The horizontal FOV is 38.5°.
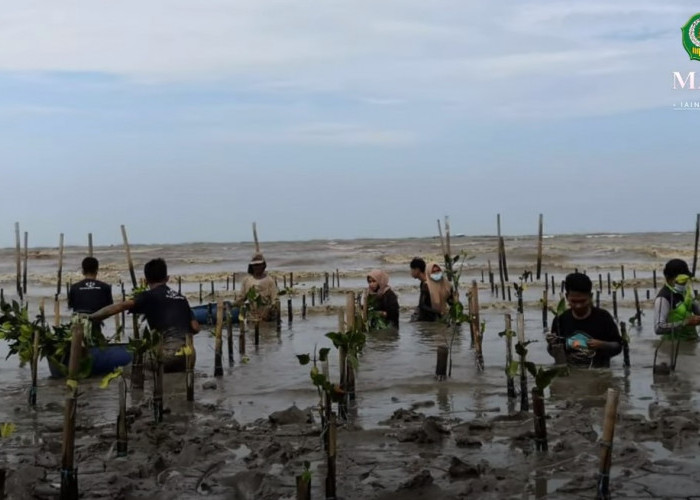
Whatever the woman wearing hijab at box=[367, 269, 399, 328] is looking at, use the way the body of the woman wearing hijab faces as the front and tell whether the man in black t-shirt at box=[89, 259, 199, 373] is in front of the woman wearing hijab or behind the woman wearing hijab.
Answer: in front

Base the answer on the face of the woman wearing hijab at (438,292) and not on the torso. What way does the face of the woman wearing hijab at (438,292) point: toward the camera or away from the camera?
toward the camera

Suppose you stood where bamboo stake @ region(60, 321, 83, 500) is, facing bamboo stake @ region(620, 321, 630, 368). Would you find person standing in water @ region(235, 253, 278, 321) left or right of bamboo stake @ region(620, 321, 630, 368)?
left

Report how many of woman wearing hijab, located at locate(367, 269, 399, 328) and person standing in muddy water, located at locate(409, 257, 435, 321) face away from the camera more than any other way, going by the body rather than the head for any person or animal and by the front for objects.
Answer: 0

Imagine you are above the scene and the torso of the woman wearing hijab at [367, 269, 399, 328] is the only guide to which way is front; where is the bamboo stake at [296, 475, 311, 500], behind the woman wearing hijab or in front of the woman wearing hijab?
in front

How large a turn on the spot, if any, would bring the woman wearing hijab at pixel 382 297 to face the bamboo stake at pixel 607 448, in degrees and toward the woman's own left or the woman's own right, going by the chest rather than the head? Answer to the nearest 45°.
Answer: approximately 45° to the woman's own left

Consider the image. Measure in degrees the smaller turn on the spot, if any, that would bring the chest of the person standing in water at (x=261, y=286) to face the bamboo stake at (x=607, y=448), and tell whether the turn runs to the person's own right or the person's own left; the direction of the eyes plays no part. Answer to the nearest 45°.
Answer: approximately 45° to the person's own left

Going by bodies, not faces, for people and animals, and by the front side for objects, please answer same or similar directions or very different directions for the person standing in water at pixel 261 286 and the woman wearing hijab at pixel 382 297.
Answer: same or similar directions

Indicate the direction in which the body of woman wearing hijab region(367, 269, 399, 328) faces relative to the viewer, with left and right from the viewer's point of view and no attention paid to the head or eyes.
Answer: facing the viewer and to the left of the viewer

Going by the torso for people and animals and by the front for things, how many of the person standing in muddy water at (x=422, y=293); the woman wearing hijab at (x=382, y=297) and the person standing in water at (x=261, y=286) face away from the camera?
0

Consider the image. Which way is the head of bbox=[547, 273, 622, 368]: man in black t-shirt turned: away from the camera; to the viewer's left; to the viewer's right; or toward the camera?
toward the camera

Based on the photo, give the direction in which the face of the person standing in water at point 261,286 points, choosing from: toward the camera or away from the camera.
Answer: toward the camera

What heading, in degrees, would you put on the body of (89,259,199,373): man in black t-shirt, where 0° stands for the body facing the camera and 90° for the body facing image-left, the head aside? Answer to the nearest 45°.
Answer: approximately 135°
